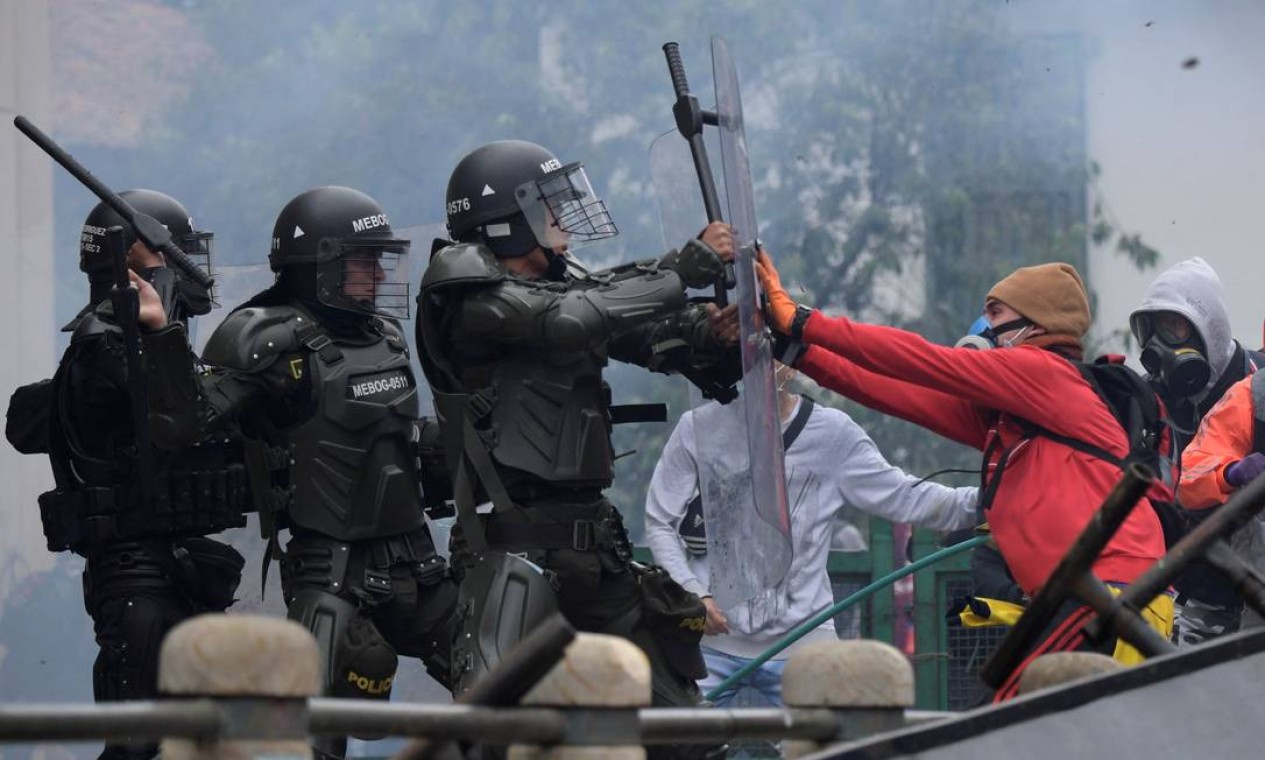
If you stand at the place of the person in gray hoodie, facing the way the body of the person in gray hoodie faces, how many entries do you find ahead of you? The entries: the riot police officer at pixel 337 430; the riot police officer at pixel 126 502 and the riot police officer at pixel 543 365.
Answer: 3

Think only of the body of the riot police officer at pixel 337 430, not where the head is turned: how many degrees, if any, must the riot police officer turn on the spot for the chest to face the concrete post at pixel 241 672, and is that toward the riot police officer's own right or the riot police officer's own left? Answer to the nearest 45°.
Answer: approximately 45° to the riot police officer's own right

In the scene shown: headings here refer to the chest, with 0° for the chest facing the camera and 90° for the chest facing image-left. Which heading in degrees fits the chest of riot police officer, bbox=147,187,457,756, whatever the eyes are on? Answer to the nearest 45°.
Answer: approximately 315°

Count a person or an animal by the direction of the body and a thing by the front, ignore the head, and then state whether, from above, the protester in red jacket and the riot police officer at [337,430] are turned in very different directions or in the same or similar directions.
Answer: very different directions

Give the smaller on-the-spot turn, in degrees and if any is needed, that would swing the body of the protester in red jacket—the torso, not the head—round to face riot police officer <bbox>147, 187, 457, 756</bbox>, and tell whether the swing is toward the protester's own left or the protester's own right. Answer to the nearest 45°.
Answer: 0° — they already face them

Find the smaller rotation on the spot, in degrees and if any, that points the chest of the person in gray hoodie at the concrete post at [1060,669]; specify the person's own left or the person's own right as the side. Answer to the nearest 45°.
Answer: approximately 45° to the person's own left

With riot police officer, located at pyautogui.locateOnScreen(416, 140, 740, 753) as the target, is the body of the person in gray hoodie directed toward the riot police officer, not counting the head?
yes

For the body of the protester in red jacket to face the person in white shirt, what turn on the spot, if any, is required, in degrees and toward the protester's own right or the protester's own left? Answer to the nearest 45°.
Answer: approximately 45° to the protester's own right

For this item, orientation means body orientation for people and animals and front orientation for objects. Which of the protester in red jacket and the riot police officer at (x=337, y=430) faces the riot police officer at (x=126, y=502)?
the protester in red jacket

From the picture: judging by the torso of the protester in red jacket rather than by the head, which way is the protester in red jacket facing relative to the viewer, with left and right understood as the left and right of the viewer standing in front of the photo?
facing to the left of the viewer
